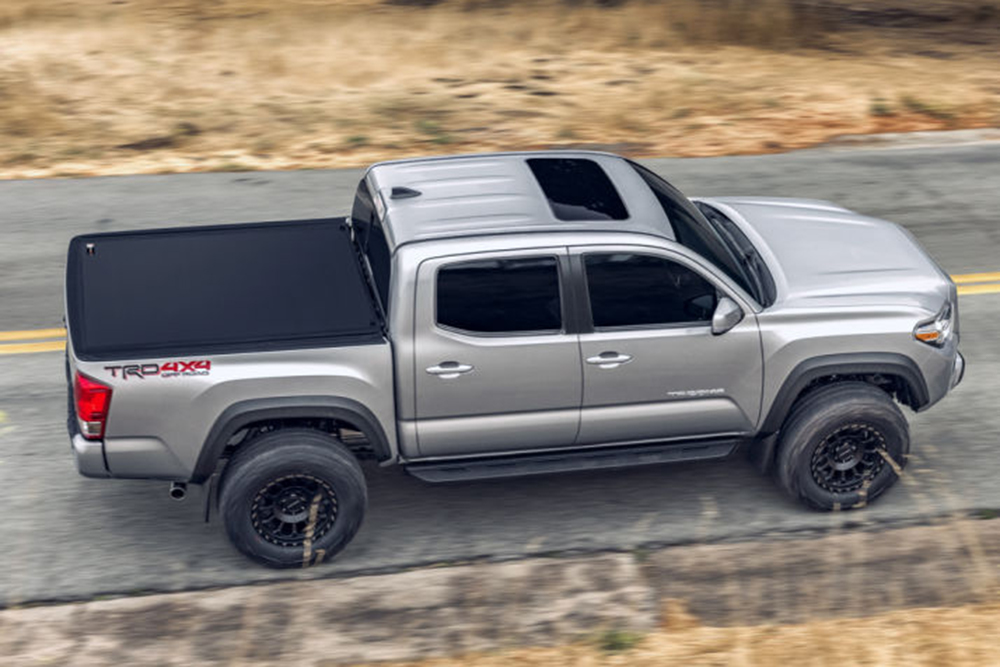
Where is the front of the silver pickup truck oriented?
to the viewer's right
